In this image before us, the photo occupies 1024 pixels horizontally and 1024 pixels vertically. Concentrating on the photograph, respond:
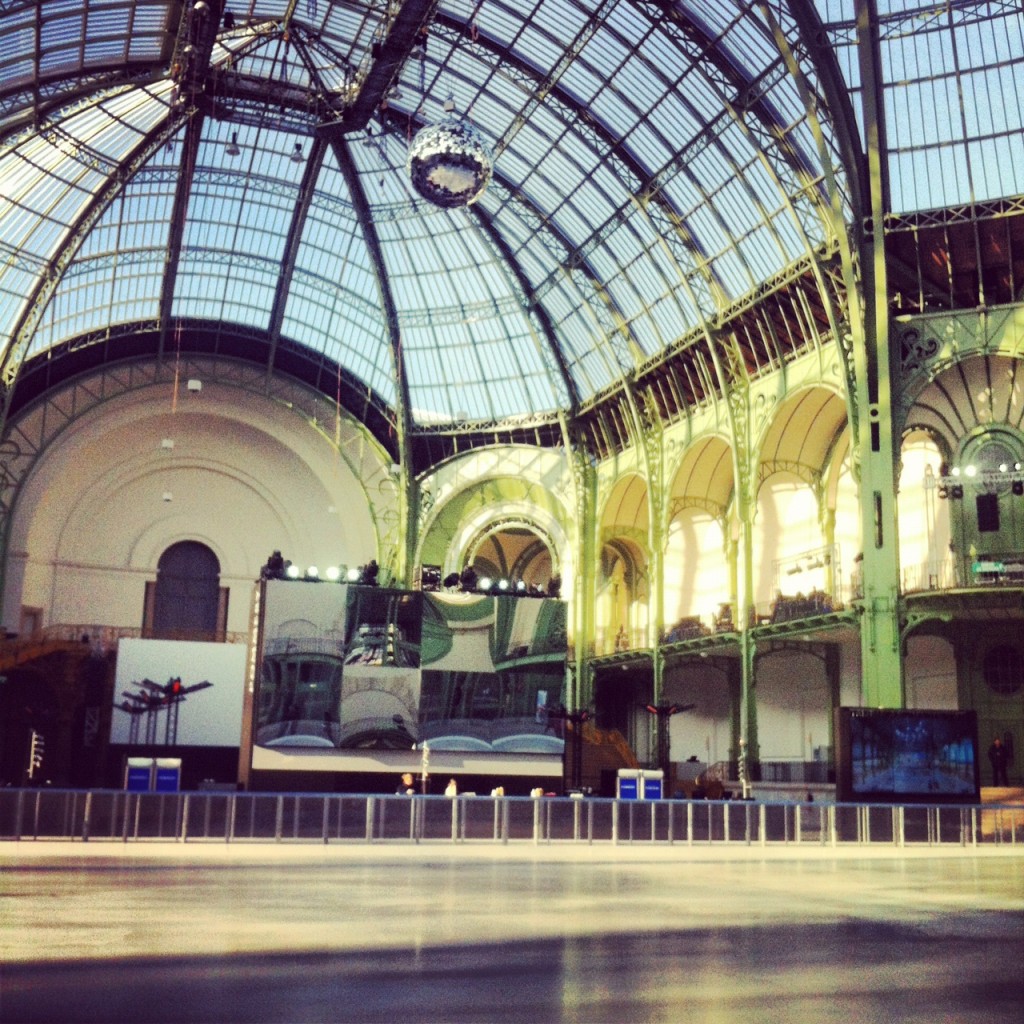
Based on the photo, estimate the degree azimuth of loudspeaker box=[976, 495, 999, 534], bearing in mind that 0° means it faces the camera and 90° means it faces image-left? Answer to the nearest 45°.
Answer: approximately 0°

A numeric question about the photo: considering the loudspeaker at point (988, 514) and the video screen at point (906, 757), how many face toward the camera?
2

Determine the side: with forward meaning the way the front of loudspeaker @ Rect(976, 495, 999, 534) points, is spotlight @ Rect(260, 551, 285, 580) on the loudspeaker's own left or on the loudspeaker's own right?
on the loudspeaker's own right

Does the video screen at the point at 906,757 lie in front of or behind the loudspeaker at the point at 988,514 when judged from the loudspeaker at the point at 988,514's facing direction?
in front

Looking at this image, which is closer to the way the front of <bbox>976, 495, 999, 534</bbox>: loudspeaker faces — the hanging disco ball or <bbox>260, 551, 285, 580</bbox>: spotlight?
the hanging disco ball

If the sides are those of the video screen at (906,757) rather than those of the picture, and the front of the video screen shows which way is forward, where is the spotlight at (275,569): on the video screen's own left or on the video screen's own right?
on the video screen's own right

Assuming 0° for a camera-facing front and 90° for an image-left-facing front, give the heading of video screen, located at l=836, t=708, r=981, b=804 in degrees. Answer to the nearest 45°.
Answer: approximately 0°

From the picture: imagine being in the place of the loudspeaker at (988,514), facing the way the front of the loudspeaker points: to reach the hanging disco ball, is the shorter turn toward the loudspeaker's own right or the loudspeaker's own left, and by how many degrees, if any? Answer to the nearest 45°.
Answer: approximately 45° to the loudspeaker's own right

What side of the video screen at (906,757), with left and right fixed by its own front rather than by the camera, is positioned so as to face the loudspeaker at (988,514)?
back

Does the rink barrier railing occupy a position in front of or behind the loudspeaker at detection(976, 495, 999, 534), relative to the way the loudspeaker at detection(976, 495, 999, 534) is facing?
in front
